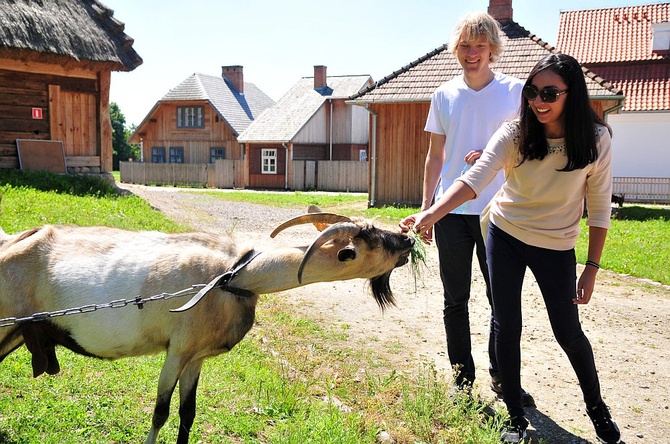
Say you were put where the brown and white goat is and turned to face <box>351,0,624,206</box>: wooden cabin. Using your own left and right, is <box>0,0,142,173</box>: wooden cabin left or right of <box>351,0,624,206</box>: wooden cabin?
left

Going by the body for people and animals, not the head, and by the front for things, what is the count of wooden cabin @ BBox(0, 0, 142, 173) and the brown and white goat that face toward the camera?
1

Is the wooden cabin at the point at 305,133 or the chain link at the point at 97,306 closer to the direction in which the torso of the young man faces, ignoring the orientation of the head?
the chain link

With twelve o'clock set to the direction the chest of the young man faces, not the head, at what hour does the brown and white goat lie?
The brown and white goat is roughly at 2 o'clock from the young man.

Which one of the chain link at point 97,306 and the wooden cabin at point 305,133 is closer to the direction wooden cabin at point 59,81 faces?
the chain link

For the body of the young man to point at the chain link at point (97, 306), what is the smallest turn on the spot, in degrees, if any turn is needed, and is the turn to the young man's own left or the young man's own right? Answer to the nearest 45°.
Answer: approximately 45° to the young man's own right

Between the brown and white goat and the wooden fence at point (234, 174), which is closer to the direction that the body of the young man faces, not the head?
the brown and white goat

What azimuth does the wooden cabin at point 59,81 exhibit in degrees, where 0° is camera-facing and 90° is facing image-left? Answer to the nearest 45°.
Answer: approximately 0°

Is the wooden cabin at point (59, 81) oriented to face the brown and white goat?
yes

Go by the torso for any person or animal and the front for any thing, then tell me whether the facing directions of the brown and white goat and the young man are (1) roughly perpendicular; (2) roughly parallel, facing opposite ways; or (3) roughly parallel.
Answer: roughly perpendicular

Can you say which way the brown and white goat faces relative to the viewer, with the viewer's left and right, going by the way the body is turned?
facing to the right of the viewer

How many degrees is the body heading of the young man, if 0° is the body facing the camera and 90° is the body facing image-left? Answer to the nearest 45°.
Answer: approximately 0°

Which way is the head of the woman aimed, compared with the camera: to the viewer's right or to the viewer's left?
to the viewer's left
